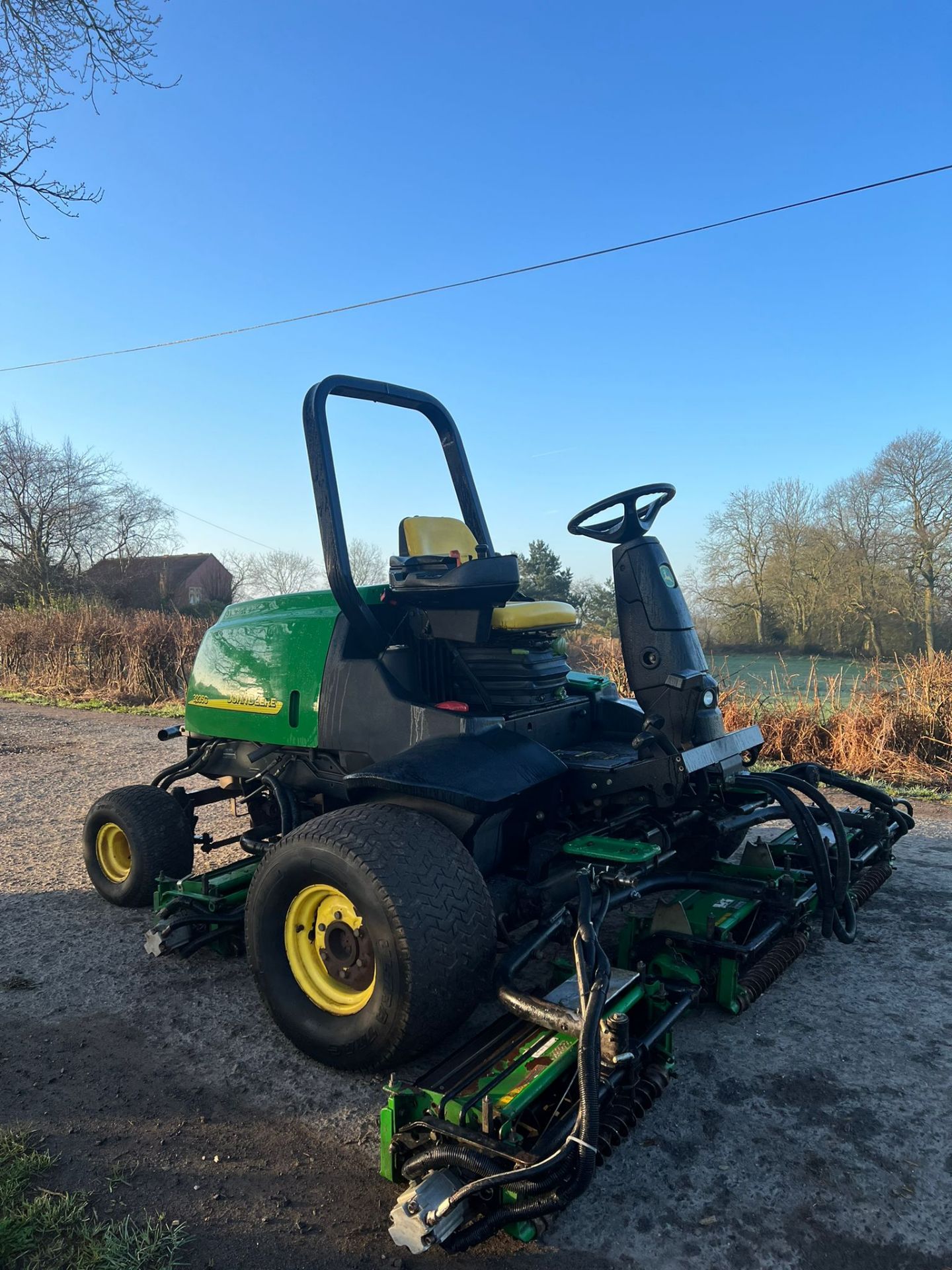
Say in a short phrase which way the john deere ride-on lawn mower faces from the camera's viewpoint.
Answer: facing the viewer and to the right of the viewer

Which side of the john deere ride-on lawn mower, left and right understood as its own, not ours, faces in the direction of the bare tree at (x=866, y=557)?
left
